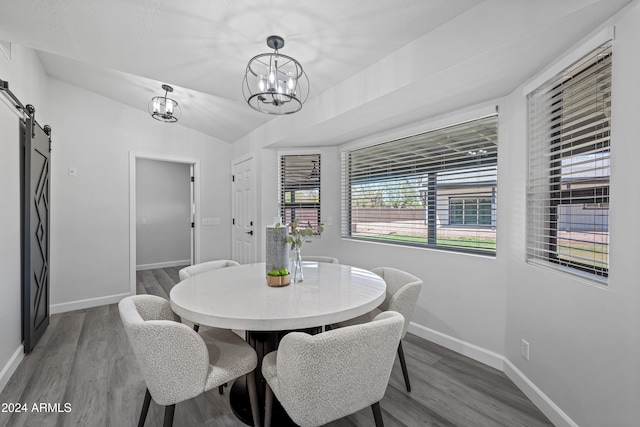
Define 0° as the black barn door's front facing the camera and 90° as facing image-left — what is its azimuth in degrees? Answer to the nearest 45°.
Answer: approximately 270°

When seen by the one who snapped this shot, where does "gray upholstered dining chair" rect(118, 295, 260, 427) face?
facing away from the viewer and to the right of the viewer

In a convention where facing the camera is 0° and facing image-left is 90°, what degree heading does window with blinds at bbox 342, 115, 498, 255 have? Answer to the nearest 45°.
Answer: approximately 45°

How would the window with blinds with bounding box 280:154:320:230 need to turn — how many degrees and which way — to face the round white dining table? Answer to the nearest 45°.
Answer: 0° — it already faces it

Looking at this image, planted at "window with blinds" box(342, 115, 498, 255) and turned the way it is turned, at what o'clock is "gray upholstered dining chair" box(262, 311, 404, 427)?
The gray upholstered dining chair is roughly at 11 o'clock from the window with blinds.

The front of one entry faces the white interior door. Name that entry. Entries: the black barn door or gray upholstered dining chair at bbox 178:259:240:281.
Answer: the black barn door

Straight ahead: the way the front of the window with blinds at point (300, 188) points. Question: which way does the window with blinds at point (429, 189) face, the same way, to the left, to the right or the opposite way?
to the right
